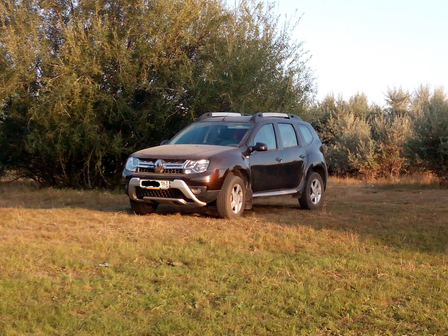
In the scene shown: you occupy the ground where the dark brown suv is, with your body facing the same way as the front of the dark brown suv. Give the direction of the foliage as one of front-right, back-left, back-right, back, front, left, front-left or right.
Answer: back

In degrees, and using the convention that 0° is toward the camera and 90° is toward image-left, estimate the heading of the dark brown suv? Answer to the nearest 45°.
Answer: approximately 45°
